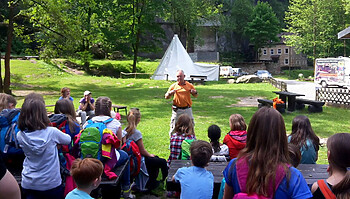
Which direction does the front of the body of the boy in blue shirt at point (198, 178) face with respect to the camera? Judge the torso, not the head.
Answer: away from the camera

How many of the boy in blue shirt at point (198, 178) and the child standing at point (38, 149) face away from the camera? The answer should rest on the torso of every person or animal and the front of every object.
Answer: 2

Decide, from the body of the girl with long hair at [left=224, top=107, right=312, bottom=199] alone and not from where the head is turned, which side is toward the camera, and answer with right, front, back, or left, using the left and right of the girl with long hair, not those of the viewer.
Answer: back

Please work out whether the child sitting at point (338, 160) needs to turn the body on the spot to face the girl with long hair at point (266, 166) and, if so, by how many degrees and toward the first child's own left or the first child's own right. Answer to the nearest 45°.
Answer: approximately 90° to the first child's own left

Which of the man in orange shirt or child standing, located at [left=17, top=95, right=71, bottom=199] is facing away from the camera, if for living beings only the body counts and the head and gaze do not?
the child standing

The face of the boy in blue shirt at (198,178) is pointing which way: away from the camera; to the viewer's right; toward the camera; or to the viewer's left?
away from the camera

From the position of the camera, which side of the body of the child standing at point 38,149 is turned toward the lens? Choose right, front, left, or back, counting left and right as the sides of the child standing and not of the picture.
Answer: back

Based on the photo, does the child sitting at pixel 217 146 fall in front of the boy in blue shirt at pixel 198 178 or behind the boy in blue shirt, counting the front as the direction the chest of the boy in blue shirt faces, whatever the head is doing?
in front

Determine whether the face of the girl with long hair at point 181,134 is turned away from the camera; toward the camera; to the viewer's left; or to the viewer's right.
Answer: away from the camera

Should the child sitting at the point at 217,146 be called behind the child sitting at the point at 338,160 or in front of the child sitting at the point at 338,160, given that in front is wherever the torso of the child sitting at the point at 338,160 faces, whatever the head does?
in front

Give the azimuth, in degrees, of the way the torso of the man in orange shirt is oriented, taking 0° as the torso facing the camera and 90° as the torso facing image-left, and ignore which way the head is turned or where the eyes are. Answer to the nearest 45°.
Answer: approximately 0°

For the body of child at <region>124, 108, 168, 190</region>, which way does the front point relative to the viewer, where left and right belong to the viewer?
facing away from the viewer and to the right of the viewer

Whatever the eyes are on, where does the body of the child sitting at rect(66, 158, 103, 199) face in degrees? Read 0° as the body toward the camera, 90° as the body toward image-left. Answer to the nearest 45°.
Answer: approximately 225°
